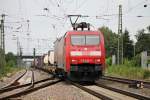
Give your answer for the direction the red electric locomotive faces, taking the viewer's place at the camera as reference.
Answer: facing the viewer

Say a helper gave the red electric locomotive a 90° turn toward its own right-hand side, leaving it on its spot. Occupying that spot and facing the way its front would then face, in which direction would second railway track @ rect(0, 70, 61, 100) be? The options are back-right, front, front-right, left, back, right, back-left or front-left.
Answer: front-left
